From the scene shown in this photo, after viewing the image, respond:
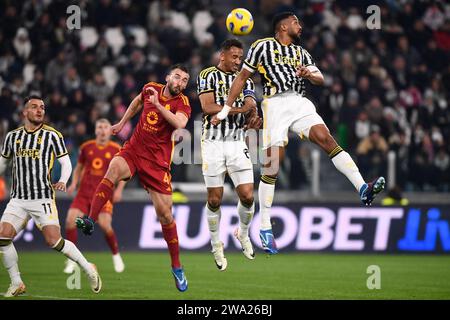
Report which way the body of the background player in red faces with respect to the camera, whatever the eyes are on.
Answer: toward the camera

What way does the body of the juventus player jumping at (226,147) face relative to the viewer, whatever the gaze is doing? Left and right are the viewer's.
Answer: facing the viewer and to the right of the viewer

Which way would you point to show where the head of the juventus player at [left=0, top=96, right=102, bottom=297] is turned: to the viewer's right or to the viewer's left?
to the viewer's right

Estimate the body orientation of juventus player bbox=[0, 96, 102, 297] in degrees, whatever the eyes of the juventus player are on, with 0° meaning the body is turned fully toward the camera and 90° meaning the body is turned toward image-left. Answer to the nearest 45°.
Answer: approximately 0°

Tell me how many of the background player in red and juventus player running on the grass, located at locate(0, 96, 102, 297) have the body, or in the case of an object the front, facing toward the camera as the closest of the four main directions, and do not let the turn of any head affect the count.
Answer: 2

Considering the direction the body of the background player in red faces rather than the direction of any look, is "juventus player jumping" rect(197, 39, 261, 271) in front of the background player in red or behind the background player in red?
in front

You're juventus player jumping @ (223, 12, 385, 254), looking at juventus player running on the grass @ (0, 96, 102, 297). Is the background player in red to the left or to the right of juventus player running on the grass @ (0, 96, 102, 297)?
right

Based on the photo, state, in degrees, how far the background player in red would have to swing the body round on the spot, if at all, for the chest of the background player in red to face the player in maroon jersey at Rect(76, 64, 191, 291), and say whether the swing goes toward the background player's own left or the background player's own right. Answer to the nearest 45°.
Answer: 0° — they already face them

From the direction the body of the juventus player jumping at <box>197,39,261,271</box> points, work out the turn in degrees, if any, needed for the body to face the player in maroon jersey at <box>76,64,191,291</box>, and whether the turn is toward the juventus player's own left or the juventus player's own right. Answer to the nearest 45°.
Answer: approximately 90° to the juventus player's own right
